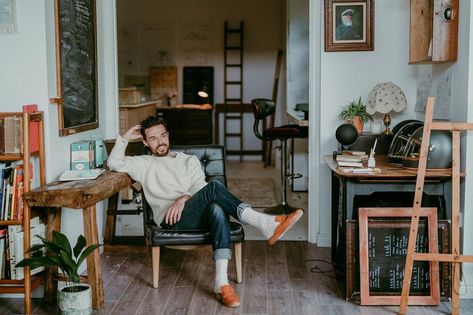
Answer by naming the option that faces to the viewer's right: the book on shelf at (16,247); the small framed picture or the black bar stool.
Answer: the black bar stool

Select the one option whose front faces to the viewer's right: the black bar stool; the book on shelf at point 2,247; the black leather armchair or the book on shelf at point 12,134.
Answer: the black bar stool

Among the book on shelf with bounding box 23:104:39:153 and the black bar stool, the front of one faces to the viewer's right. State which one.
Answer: the black bar stool

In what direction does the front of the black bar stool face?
to the viewer's right

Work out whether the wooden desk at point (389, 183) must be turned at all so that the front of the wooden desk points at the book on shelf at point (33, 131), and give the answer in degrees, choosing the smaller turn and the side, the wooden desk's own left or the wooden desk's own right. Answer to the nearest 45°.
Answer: approximately 90° to the wooden desk's own right

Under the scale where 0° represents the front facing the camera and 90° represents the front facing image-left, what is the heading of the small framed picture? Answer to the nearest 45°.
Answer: approximately 0°

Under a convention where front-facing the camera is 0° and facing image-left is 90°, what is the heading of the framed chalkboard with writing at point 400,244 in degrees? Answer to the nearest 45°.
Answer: approximately 0°

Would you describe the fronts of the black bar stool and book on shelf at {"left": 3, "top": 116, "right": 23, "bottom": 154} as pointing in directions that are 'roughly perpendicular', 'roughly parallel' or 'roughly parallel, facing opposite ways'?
roughly perpendicular
